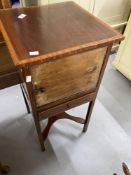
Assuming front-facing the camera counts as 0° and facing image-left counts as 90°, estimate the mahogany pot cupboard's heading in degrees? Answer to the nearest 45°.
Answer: approximately 315°
